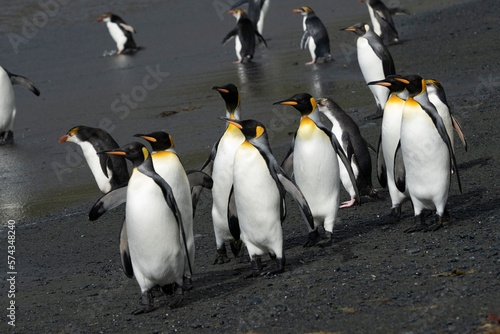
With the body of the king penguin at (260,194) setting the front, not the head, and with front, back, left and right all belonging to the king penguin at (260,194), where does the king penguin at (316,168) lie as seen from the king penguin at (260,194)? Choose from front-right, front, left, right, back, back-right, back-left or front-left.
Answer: back

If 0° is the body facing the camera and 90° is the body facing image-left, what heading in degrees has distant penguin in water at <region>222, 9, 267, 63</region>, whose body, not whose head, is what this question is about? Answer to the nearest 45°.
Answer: approximately 135°

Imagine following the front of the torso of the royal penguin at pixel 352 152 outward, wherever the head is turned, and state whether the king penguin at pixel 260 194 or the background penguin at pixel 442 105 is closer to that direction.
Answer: the king penguin

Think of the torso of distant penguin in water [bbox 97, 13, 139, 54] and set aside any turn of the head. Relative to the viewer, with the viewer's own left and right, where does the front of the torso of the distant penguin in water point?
facing to the left of the viewer

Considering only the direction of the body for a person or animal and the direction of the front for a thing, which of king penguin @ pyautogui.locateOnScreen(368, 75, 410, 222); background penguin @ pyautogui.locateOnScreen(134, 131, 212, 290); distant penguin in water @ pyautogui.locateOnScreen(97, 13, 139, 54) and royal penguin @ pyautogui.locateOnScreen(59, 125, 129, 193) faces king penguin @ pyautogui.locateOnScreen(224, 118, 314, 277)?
king penguin @ pyautogui.locateOnScreen(368, 75, 410, 222)

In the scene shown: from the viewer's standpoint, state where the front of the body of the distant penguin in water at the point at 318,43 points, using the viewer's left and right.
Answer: facing to the left of the viewer

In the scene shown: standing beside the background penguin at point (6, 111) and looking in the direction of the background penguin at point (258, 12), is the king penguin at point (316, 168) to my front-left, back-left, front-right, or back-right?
back-right

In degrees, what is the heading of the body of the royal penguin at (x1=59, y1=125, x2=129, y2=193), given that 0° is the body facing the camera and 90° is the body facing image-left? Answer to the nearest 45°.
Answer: approximately 90°

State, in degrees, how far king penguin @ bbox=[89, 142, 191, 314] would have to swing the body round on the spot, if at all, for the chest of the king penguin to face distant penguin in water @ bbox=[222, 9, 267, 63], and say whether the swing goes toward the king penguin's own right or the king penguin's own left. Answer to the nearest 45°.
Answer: approximately 135° to the king penguin's own right

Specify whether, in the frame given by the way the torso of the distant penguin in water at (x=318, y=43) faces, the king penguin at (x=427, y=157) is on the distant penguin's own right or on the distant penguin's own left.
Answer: on the distant penguin's own left

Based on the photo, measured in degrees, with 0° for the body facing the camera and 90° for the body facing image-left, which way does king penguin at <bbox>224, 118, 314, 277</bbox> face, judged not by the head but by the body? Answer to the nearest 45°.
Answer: approximately 45°
